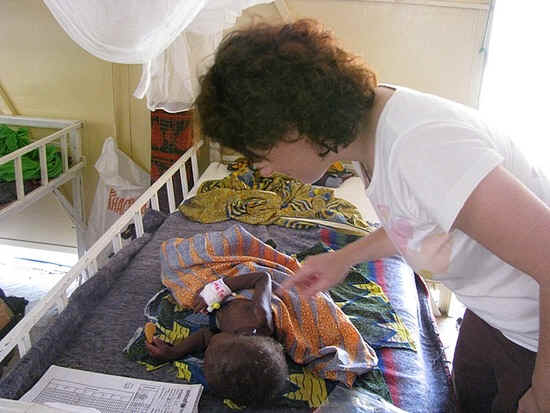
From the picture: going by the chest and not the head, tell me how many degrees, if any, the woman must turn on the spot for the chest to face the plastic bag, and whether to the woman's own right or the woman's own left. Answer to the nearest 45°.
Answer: approximately 45° to the woman's own right

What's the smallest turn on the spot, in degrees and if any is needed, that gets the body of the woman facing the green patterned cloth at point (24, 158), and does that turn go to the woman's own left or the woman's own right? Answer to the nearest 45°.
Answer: approximately 45° to the woman's own right

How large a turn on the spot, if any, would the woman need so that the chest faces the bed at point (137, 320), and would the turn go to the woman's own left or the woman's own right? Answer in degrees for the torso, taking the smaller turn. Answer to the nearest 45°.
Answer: approximately 45° to the woman's own right

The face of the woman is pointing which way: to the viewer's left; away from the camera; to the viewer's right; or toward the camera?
to the viewer's left

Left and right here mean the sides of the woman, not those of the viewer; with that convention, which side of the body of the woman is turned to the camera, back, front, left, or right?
left
